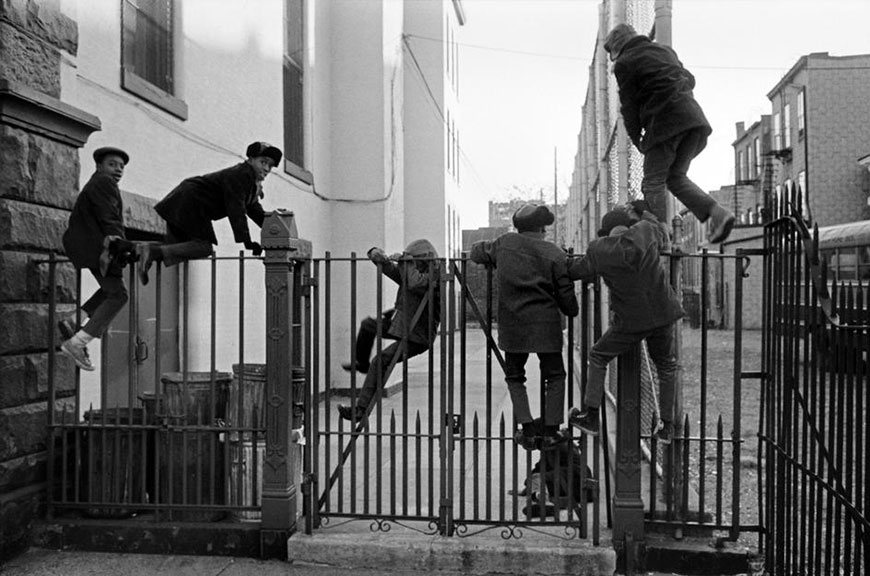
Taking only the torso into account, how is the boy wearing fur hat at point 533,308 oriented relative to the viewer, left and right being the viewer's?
facing away from the viewer

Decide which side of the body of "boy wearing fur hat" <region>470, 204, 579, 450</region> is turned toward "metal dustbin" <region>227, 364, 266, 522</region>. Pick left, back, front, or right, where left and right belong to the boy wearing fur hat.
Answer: left

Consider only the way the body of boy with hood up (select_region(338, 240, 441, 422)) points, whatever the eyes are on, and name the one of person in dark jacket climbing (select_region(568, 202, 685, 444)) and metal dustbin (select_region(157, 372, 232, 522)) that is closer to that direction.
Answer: the metal dustbin

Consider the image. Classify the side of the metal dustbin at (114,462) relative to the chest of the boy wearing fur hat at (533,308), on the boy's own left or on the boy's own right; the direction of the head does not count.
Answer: on the boy's own left

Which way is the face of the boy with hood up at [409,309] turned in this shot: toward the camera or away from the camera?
toward the camera

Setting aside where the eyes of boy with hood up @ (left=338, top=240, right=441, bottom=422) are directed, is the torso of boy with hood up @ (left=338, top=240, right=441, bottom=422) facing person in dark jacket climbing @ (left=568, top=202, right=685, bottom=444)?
no

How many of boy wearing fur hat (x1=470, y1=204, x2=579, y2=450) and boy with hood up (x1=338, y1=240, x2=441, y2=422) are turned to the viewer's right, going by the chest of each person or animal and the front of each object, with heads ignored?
0

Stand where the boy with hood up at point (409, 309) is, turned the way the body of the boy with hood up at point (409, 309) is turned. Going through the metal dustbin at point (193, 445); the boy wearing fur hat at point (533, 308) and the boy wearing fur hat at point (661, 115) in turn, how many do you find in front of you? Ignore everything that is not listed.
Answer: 1
